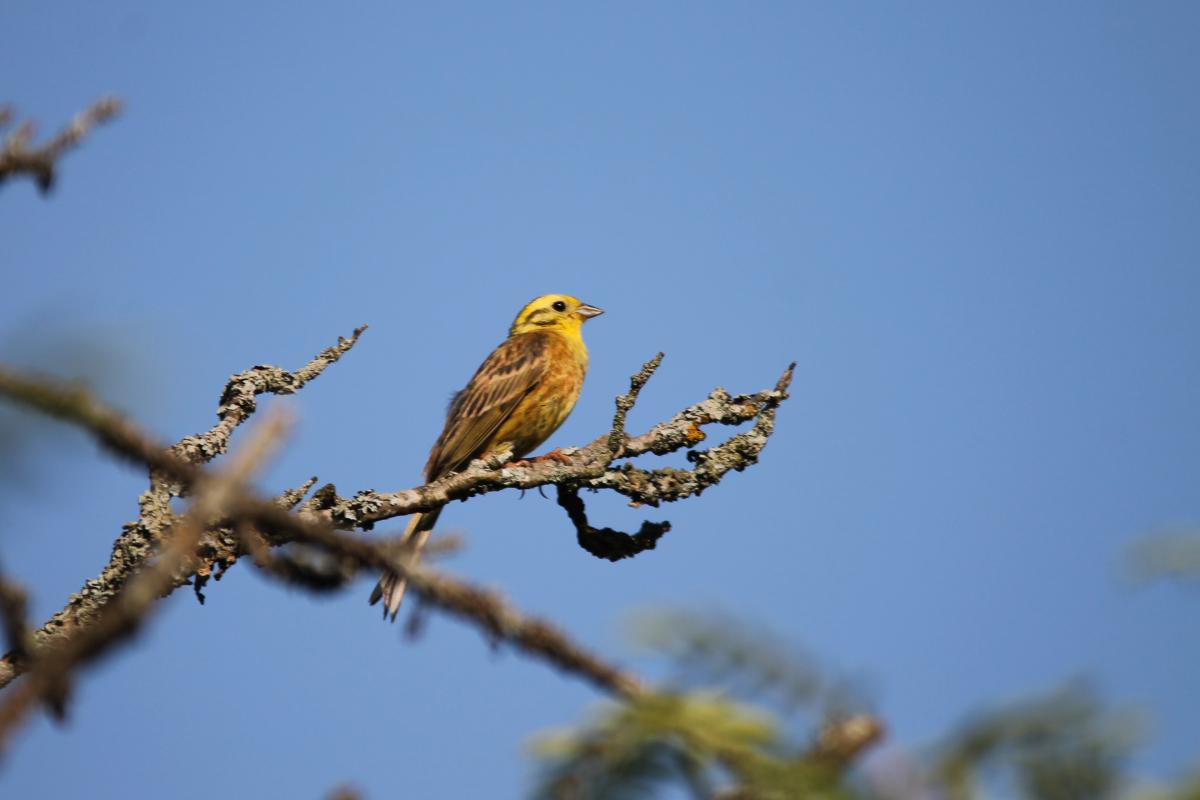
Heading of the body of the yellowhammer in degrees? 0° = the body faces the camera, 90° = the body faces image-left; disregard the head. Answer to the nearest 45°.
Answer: approximately 270°

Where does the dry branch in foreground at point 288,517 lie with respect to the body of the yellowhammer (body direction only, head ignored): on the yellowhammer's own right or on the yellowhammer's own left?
on the yellowhammer's own right

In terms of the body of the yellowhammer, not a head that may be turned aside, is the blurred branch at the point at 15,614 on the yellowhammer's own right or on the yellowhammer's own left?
on the yellowhammer's own right

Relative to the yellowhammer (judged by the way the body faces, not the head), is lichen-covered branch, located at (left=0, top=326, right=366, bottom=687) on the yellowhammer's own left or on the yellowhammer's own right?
on the yellowhammer's own right
